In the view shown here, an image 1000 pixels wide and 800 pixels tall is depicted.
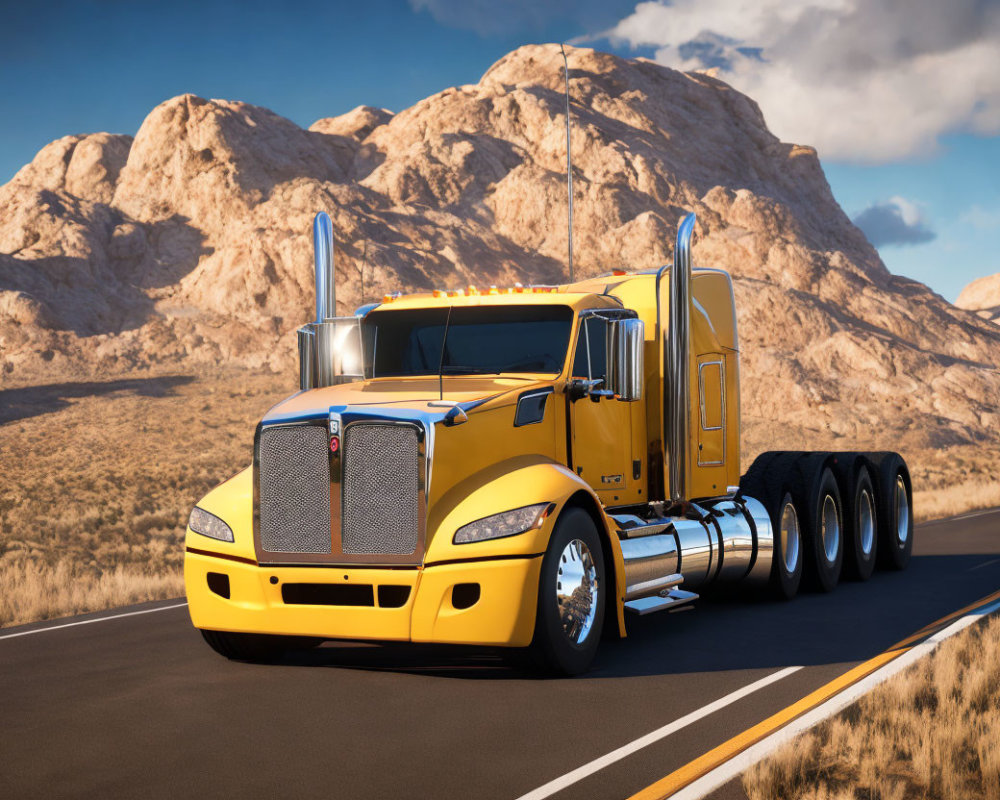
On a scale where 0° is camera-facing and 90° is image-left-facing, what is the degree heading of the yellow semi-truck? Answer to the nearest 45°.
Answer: approximately 45°
